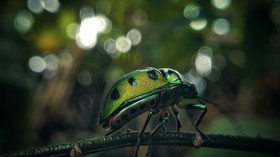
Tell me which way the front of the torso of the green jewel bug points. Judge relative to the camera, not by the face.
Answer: to the viewer's right
